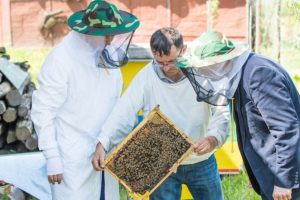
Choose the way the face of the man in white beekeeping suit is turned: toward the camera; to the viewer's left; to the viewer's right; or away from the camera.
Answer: to the viewer's right

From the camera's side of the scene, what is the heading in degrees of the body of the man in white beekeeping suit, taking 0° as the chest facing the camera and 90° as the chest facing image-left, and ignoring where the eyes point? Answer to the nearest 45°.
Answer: approximately 315°

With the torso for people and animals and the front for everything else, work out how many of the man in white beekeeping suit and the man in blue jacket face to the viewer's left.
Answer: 1

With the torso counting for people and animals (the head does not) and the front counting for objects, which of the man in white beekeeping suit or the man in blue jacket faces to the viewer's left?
the man in blue jacket

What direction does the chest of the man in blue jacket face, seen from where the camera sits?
to the viewer's left

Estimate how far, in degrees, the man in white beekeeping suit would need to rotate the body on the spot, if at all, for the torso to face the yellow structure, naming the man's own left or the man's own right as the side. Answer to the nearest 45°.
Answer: approximately 90° to the man's own left

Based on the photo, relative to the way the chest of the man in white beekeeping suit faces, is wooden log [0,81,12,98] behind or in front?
behind
